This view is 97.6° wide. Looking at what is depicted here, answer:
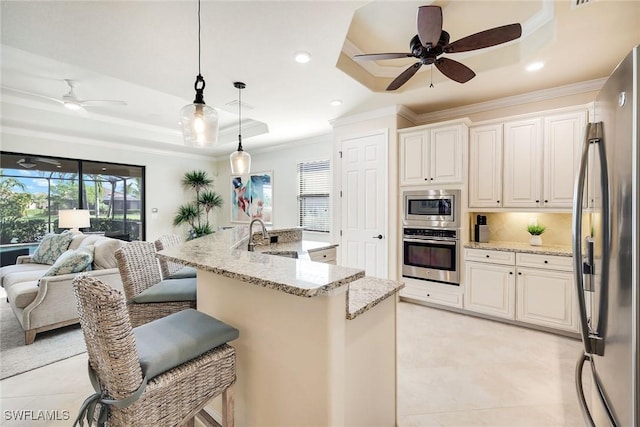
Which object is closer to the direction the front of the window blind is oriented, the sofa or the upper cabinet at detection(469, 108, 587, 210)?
the sofa

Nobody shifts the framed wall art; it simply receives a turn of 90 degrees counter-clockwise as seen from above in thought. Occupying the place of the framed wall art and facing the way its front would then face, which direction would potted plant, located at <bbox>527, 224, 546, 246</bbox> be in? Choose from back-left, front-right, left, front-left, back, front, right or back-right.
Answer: front

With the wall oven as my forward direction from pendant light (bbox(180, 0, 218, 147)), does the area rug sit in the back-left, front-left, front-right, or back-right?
back-left

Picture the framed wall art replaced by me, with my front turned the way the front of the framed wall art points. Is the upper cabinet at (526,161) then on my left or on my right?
on my left

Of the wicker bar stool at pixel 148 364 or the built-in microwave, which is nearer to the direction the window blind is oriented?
the wicker bar stool

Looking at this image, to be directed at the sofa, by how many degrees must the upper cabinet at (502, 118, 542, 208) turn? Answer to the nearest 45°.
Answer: approximately 45° to its right

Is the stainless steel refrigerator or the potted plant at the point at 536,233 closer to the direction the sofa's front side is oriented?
the stainless steel refrigerator

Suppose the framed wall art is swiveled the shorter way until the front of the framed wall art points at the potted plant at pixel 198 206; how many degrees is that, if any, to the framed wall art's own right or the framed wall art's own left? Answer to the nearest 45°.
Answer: approximately 90° to the framed wall art's own right

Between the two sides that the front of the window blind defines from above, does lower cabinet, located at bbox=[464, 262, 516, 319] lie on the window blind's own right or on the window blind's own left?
on the window blind's own left

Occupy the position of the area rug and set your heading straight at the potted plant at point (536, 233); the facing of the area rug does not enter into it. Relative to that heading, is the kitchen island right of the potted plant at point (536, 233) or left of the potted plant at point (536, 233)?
right

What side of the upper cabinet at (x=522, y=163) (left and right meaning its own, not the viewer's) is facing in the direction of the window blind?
right
